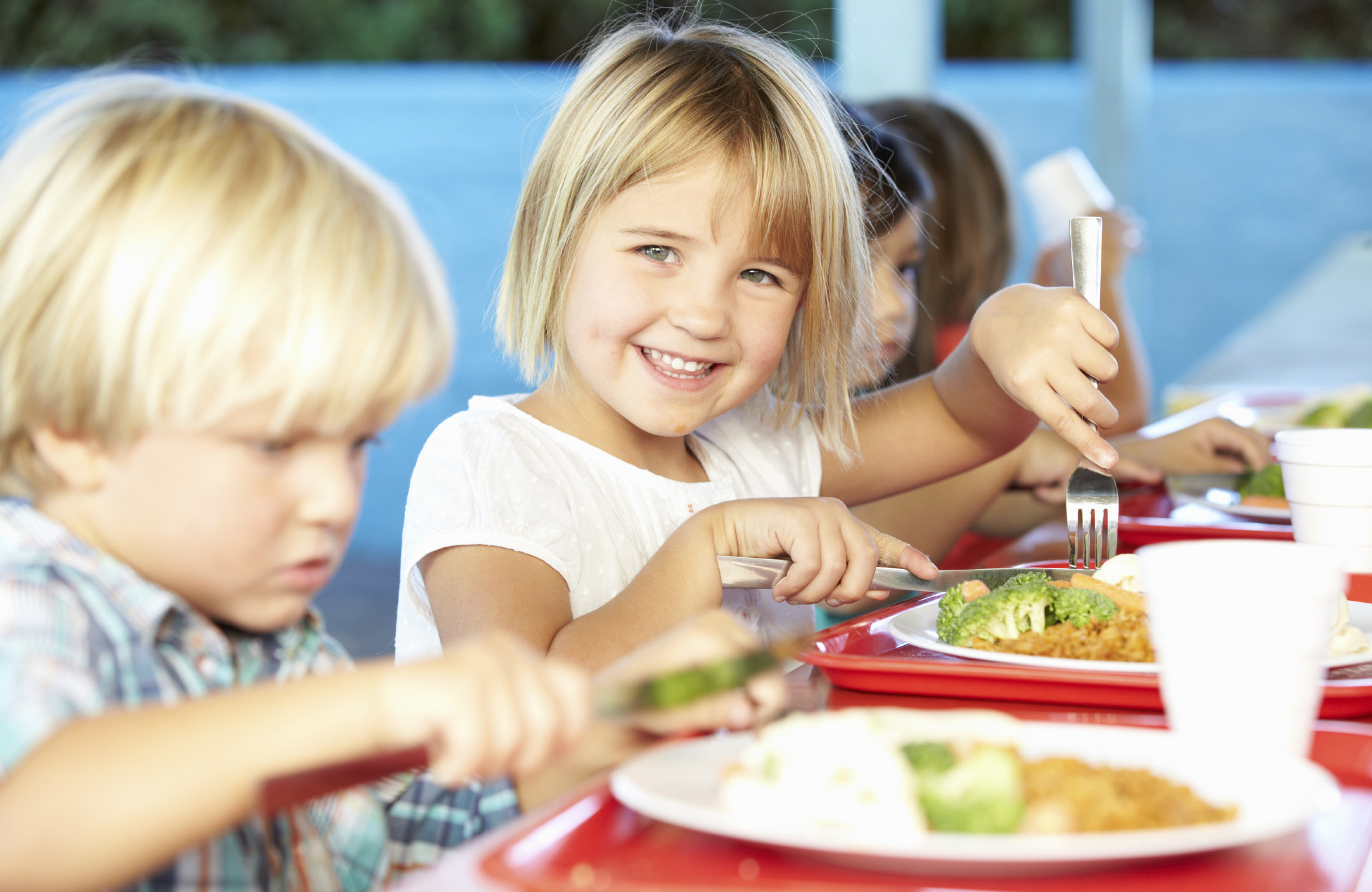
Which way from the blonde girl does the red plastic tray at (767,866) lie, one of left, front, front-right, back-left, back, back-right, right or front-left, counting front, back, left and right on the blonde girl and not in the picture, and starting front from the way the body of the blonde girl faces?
front-right

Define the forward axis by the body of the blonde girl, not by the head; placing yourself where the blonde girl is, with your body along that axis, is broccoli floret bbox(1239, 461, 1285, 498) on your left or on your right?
on your left

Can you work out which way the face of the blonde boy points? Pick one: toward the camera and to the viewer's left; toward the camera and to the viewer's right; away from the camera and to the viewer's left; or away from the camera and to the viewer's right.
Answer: toward the camera and to the viewer's right

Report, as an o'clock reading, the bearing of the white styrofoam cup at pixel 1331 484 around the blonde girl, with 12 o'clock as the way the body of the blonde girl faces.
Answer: The white styrofoam cup is roughly at 11 o'clock from the blonde girl.

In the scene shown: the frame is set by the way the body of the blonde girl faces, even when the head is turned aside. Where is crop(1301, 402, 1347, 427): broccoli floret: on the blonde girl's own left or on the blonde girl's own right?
on the blonde girl's own left

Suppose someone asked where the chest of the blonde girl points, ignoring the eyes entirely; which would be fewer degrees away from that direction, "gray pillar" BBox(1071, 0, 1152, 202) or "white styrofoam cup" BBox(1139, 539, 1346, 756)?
the white styrofoam cup

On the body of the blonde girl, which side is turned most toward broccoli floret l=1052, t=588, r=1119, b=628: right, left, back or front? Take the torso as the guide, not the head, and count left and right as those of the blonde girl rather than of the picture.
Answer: front

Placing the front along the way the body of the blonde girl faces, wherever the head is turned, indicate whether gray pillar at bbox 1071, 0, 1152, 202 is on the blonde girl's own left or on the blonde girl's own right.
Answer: on the blonde girl's own left

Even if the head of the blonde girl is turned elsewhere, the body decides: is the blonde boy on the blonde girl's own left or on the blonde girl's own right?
on the blonde girl's own right

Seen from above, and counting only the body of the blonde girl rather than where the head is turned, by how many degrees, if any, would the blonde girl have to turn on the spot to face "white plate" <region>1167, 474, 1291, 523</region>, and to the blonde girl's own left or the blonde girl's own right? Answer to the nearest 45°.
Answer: approximately 90° to the blonde girl's own left

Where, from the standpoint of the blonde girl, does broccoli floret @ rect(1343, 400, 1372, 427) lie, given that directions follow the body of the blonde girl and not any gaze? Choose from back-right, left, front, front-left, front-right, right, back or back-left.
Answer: left
